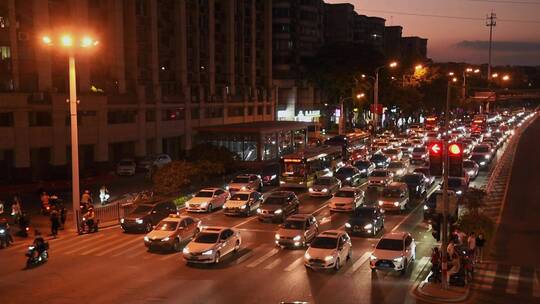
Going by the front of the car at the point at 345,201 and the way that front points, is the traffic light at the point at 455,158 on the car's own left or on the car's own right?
on the car's own left

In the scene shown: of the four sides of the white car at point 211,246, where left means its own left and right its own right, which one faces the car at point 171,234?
right

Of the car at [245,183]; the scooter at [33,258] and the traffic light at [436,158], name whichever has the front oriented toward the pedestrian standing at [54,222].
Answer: the car

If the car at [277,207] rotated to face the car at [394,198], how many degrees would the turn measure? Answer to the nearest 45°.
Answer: approximately 135° to its left

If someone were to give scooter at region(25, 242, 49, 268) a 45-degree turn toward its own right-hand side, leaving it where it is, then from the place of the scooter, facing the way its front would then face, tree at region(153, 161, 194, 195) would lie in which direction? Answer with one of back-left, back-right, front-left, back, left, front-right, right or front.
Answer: back-right

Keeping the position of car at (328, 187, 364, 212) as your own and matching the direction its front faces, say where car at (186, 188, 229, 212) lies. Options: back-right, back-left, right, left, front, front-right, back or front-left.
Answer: front-right

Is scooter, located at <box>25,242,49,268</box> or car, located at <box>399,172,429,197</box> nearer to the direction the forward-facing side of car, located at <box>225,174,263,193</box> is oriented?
the scooter

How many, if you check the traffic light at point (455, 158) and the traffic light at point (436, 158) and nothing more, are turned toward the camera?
2

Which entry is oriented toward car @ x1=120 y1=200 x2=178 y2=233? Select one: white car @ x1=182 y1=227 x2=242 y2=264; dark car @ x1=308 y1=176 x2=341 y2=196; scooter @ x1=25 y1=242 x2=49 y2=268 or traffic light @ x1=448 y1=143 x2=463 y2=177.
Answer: dark car @ x1=308 y1=176 x2=341 y2=196
